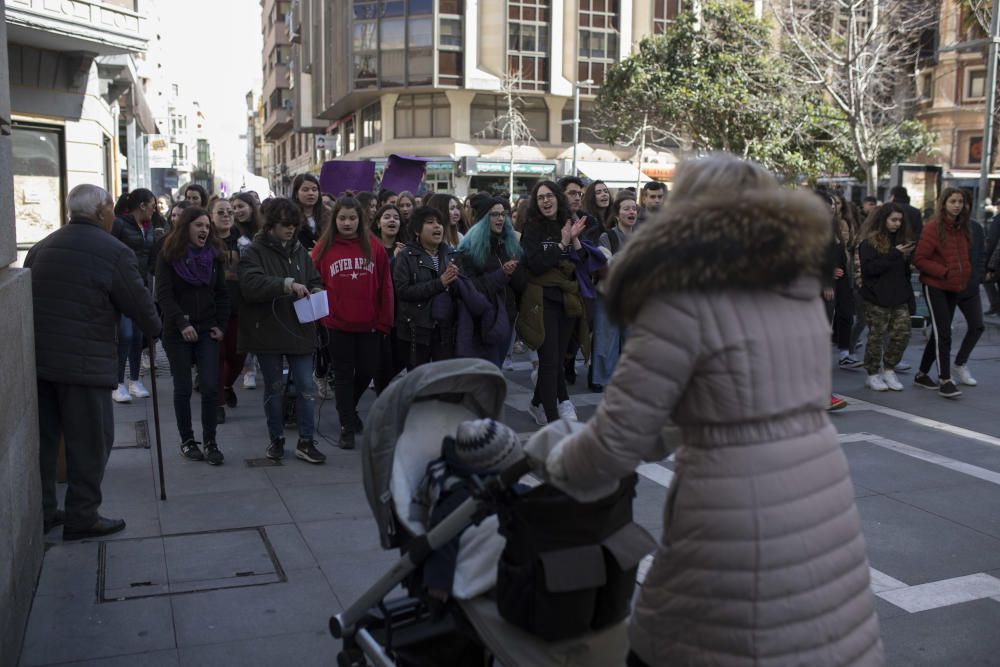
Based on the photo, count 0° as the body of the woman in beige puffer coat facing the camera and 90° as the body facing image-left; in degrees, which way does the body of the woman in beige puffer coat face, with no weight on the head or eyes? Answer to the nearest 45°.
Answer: approximately 135°

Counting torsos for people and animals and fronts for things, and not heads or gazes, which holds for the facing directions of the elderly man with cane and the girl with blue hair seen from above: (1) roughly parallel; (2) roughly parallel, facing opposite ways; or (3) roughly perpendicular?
roughly perpendicular

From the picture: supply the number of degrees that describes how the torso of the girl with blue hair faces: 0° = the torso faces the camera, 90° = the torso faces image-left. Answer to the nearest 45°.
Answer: approximately 315°

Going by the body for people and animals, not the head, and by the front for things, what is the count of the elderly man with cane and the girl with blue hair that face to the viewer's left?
0

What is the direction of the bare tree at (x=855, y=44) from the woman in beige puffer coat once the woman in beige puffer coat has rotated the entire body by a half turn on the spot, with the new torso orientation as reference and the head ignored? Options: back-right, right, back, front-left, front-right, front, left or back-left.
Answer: back-left

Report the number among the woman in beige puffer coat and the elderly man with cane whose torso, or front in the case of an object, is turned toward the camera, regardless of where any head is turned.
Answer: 0

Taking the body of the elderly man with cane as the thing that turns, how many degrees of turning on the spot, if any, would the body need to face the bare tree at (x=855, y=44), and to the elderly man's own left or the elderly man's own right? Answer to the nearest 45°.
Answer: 0° — they already face it

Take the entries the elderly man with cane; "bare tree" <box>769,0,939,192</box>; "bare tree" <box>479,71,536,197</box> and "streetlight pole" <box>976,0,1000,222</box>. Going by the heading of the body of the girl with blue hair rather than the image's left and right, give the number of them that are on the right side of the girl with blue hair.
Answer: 1

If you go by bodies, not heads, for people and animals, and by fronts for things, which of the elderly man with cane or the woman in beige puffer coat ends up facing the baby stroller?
the woman in beige puffer coat

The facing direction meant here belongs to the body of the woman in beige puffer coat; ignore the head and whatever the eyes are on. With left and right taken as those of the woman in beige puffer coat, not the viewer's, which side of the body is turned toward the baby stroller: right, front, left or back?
front

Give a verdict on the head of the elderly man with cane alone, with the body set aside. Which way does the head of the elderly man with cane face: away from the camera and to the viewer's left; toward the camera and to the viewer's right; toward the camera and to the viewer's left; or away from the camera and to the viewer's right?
away from the camera and to the viewer's right

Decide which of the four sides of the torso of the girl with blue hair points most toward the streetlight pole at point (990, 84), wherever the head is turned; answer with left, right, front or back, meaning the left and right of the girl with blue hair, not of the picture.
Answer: left

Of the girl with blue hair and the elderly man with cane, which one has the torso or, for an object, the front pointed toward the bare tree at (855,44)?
the elderly man with cane

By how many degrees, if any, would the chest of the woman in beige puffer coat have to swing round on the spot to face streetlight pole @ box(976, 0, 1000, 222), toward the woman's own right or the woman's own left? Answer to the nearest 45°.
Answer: approximately 45° to the woman's own right

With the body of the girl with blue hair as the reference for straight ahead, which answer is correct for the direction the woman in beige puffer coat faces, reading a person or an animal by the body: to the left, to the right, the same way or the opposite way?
the opposite way

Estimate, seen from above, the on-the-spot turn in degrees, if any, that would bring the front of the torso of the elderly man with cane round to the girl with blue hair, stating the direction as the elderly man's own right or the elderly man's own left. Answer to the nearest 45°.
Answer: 0° — they already face them

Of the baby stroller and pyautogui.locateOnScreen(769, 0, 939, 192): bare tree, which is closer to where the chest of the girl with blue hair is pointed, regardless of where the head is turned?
the baby stroller
